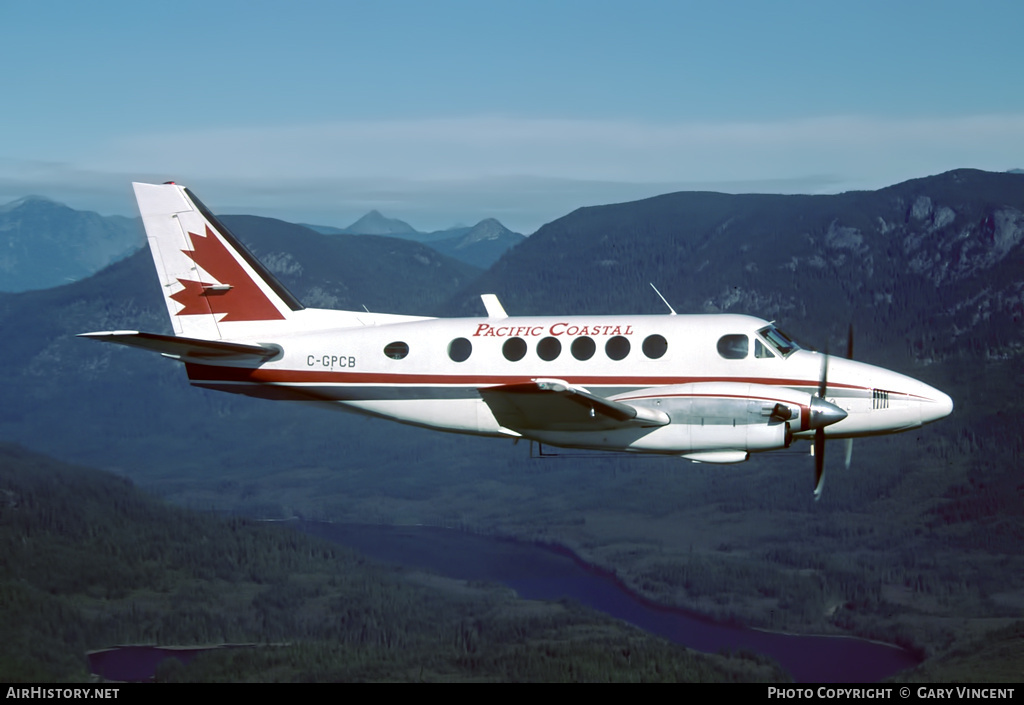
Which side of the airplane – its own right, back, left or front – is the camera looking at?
right
